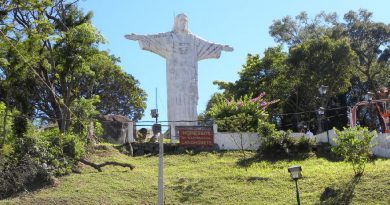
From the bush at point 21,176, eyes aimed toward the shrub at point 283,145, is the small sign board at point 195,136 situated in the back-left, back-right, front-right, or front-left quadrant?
front-left

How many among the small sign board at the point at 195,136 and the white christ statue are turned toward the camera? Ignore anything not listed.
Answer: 2

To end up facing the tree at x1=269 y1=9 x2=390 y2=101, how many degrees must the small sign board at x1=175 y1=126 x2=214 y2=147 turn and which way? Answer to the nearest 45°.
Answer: approximately 135° to its left

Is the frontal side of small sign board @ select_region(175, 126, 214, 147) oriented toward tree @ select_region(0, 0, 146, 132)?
no

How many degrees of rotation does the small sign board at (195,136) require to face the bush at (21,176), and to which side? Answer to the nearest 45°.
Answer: approximately 45° to its right

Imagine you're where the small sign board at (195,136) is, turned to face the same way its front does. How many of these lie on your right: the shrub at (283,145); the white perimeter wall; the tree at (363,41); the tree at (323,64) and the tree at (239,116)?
0

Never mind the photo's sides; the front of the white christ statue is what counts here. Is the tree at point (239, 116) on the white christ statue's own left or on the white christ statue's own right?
on the white christ statue's own left

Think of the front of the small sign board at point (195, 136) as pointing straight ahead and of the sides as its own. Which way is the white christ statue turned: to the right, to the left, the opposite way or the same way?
the same way

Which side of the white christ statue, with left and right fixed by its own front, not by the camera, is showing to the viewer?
front

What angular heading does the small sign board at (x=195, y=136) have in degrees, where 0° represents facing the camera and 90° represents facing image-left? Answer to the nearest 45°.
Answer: approximately 0°

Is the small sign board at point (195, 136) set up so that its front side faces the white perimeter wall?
no
